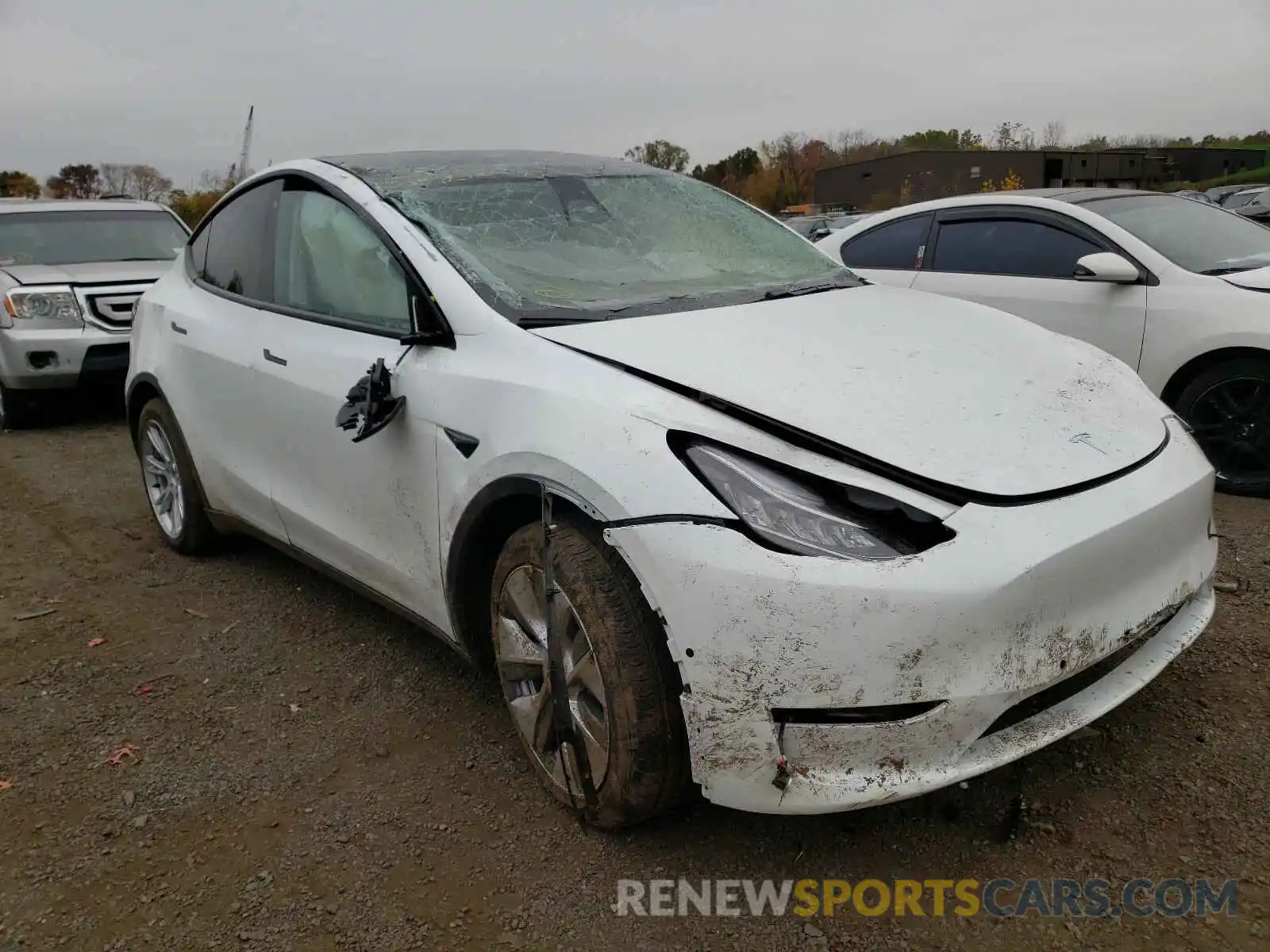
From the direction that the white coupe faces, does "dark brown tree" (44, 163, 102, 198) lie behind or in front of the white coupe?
behind

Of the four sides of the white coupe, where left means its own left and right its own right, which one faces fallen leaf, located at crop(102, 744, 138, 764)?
right

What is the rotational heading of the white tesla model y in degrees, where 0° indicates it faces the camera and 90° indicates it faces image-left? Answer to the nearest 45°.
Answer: approximately 315°

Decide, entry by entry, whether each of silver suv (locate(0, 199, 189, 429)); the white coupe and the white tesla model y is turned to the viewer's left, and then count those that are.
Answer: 0

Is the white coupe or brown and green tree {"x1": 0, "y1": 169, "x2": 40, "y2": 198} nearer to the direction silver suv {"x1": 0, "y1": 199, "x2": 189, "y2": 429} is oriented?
the white coupe

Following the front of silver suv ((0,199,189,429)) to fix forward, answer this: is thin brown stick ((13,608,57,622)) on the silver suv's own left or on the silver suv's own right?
on the silver suv's own right

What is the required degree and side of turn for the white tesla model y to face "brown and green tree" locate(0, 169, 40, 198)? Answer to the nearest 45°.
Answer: approximately 180°

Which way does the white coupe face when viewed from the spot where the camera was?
facing the viewer and to the right of the viewer

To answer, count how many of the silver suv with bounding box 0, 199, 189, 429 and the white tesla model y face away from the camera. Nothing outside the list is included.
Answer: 0

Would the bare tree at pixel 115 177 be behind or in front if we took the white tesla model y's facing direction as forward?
behind

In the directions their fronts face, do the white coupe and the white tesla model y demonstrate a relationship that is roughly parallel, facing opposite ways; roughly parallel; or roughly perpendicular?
roughly parallel

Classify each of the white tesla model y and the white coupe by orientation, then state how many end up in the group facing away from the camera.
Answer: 0
